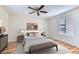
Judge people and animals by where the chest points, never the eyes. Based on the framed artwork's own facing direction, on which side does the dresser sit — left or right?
on its right

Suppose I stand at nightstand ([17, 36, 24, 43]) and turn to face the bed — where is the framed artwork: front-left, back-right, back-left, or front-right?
front-left

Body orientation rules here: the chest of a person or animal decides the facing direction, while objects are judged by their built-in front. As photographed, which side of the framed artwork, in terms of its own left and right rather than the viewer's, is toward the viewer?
front

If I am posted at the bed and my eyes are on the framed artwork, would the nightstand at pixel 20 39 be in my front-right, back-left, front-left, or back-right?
front-left
